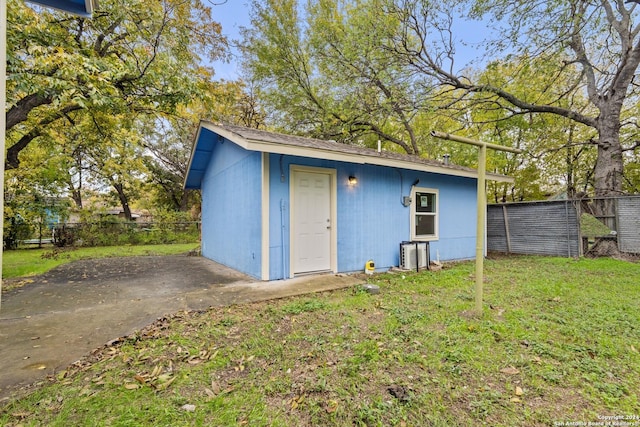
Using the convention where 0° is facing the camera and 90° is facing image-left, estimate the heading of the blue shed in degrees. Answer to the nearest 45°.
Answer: approximately 315°

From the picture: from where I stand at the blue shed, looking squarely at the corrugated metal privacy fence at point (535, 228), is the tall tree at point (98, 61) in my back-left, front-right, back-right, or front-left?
back-left

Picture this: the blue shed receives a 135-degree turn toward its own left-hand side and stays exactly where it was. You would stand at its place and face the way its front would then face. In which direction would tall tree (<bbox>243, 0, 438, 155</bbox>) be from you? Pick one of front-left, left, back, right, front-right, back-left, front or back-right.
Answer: front

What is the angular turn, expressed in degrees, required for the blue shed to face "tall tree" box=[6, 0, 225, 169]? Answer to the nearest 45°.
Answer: approximately 135° to its right

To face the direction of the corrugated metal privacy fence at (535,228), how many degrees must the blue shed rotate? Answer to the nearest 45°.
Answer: approximately 90° to its left
